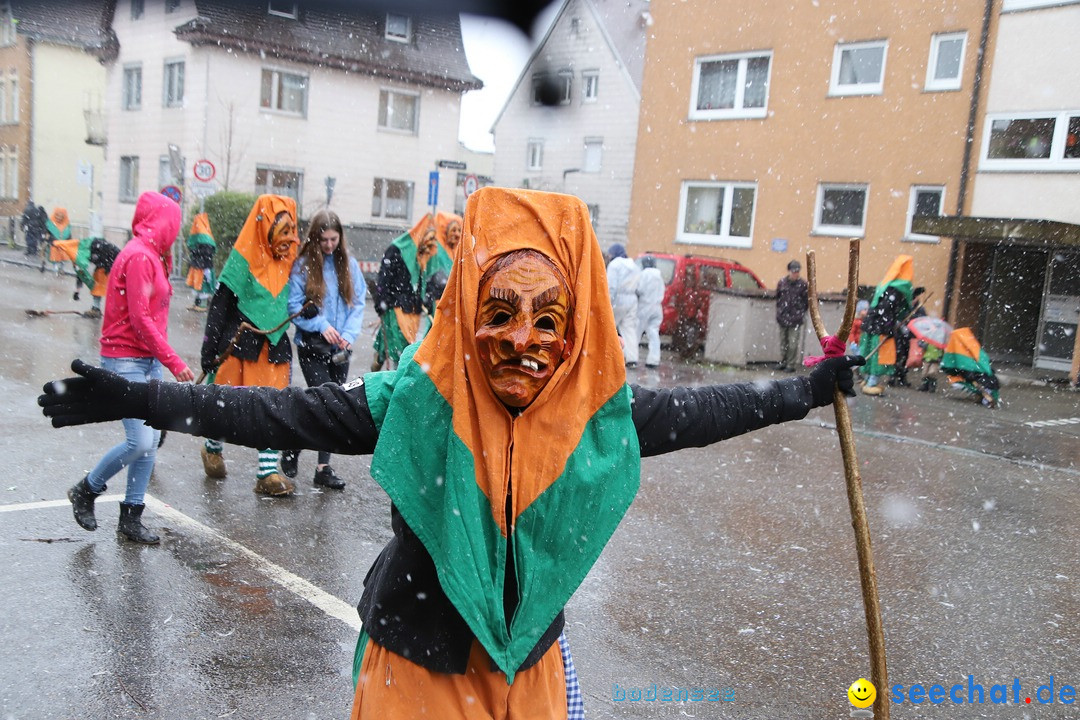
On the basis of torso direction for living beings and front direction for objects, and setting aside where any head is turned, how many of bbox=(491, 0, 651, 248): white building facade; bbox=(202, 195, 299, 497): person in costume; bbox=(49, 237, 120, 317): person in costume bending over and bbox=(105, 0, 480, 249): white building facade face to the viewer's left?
1

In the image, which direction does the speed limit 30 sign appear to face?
toward the camera

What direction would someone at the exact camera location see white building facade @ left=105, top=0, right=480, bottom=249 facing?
facing the viewer and to the right of the viewer

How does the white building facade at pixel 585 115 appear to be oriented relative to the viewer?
toward the camera

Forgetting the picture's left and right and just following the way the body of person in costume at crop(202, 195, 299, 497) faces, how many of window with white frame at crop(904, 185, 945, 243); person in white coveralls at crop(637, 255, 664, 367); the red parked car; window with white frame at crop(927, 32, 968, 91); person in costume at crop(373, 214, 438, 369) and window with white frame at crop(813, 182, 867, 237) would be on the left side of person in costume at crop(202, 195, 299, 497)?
6

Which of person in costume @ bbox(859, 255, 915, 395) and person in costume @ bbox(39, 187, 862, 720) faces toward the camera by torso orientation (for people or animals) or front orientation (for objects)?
person in costume @ bbox(39, 187, 862, 720)

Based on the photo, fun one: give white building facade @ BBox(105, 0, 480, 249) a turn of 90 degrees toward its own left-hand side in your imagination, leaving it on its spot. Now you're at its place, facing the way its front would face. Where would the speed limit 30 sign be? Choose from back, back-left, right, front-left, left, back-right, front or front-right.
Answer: back-right

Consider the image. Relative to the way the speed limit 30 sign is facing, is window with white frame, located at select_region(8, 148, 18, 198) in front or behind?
behind

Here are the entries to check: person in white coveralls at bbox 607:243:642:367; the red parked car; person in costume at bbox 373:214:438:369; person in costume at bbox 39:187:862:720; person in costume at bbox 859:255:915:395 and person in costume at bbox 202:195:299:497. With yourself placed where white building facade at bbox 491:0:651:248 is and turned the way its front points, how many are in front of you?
6

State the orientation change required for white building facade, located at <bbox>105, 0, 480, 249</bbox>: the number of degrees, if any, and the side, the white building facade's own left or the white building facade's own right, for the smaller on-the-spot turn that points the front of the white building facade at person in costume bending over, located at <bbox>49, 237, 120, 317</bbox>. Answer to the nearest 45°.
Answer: approximately 45° to the white building facade's own right

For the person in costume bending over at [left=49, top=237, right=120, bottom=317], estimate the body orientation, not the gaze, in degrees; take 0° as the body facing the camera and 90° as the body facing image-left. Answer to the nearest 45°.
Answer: approximately 90°

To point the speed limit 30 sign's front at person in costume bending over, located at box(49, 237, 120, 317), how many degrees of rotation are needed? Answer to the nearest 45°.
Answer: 0° — it already faces them

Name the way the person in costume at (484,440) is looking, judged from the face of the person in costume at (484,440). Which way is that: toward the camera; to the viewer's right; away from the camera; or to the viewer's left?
toward the camera
